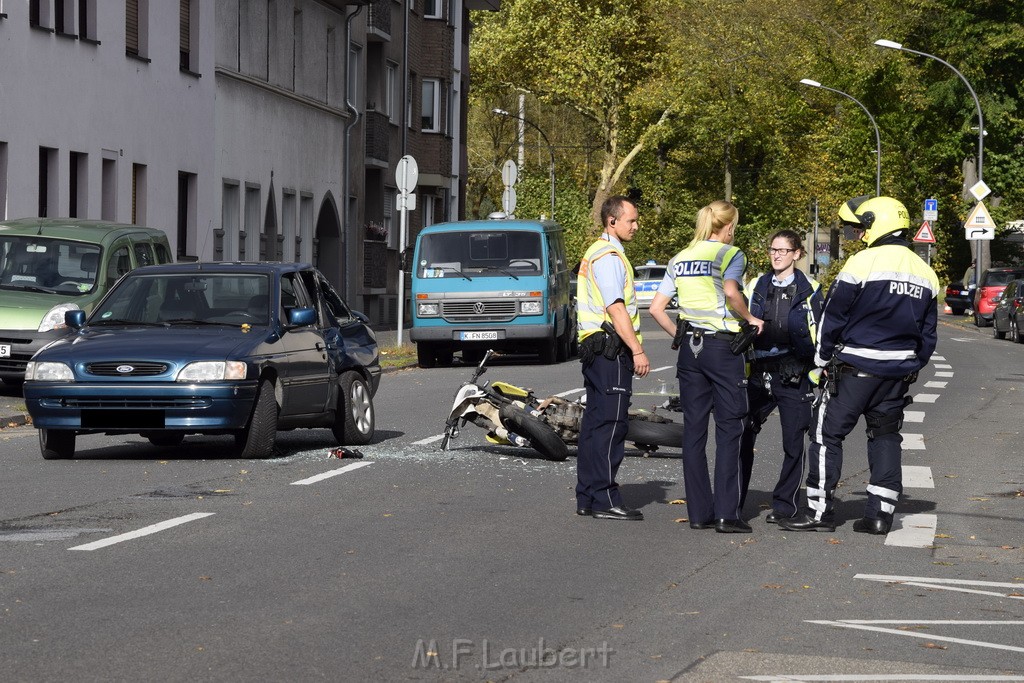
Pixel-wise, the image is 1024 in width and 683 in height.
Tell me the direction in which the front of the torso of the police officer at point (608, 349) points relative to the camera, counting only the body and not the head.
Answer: to the viewer's right

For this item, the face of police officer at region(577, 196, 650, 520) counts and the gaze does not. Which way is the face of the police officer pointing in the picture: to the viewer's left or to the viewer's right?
to the viewer's right

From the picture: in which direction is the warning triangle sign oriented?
toward the camera

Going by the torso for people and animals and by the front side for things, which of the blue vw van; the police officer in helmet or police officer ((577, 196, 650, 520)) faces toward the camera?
the blue vw van

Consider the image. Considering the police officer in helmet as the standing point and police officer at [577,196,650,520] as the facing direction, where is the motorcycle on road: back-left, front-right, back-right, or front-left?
front-right

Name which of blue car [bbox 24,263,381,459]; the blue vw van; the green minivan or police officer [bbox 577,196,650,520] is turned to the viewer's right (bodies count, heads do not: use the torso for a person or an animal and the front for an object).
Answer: the police officer

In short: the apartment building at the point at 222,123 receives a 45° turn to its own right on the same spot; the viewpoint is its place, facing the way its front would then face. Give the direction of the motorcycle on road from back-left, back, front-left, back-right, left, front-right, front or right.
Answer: front

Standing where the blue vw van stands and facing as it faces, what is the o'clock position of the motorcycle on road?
The motorcycle on road is roughly at 12 o'clock from the blue vw van.

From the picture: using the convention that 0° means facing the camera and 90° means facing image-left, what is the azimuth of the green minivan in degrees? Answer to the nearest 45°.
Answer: approximately 45°

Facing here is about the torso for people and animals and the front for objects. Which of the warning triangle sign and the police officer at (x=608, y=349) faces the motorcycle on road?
the warning triangle sign

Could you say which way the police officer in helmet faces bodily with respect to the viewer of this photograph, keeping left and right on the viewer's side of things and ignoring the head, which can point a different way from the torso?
facing away from the viewer and to the left of the viewer

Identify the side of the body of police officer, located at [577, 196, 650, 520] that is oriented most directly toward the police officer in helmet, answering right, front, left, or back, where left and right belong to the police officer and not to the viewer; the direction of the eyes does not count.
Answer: front

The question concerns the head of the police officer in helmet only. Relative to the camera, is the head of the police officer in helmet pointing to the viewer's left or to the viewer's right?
to the viewer's left

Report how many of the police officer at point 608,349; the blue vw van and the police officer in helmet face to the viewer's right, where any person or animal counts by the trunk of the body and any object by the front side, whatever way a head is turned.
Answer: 1
